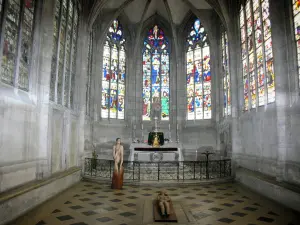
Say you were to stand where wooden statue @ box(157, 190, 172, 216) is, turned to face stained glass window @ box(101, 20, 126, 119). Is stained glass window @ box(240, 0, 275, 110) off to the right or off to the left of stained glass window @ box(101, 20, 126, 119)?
right

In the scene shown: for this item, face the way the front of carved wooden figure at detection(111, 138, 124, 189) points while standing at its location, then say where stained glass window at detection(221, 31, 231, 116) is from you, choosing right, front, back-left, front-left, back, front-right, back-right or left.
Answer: back-left

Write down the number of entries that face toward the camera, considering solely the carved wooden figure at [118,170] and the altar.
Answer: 2

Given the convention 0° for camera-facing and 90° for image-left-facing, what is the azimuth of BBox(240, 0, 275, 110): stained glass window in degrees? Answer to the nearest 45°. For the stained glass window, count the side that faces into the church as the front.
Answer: approximately 45°

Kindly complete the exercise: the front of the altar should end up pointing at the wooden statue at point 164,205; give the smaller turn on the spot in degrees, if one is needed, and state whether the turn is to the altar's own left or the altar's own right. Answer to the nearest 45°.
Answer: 0° — it already faces it

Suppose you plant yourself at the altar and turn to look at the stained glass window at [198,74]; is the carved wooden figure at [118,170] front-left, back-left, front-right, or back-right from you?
back-right

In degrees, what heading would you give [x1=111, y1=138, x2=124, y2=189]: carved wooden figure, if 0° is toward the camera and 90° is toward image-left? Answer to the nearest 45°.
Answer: approximately 0°

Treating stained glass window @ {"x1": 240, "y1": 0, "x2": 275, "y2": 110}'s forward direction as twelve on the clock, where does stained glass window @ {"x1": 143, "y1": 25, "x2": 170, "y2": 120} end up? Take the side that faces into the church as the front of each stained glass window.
stained glass window @ {"x1": 143, "y1": 25, "x2": 170, "y2": 120} is roughly at 3 o'clock from stained glass window @ {"x1": 240, "y1": 0, "x2": 275, "y2": 110}.

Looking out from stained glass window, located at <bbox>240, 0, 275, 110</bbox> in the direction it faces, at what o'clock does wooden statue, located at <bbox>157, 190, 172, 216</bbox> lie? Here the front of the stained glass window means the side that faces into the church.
The wooden statue is roughly at 11 o'clock from the stained glass window.
